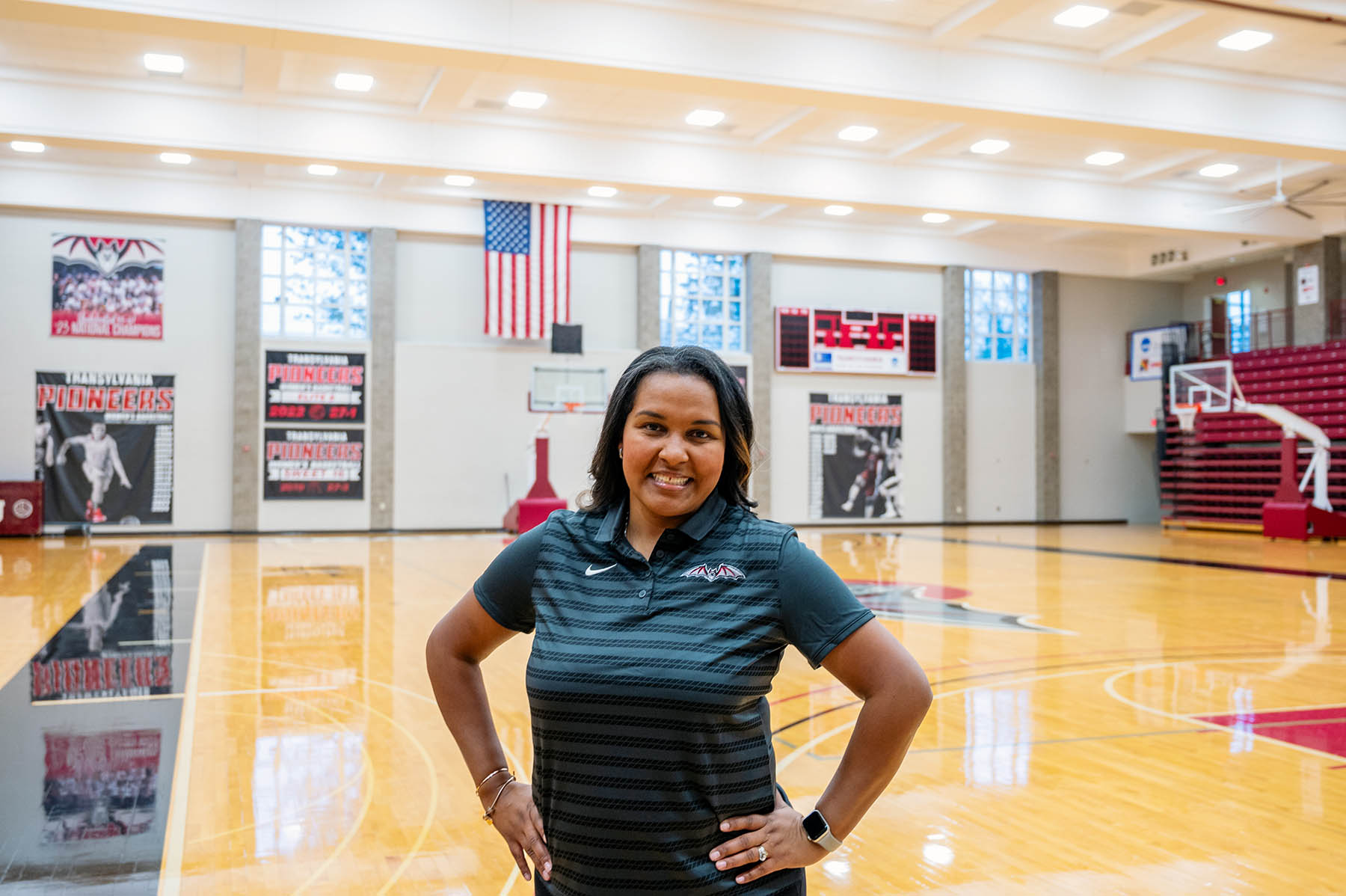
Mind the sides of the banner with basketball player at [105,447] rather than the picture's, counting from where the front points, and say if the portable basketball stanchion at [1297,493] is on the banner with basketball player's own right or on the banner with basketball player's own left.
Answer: on the banner with basketball player's own left

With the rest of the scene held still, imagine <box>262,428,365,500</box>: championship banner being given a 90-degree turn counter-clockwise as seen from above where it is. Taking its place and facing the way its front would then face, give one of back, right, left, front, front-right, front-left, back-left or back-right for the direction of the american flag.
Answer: front

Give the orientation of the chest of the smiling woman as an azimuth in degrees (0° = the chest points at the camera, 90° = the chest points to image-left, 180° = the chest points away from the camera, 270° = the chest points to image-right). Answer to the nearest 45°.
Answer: approximately 0°

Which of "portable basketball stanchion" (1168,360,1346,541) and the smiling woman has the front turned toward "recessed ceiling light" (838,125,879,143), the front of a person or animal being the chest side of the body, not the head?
the portable basketball stanchion

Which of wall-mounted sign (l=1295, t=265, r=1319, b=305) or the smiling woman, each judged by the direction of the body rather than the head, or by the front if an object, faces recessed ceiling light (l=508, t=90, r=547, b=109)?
the wall-mounted sign

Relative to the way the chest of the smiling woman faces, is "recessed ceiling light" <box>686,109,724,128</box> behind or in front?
behind

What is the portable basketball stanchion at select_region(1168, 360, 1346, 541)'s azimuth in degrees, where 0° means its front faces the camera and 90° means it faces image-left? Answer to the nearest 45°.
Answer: approximately 45°
